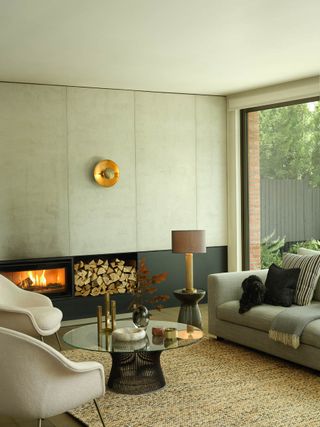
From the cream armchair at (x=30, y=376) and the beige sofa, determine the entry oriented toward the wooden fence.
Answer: the cream armchair

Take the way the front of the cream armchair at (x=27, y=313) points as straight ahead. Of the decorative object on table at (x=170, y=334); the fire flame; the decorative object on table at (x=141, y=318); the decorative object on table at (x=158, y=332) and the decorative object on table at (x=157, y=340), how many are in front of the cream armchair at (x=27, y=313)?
4

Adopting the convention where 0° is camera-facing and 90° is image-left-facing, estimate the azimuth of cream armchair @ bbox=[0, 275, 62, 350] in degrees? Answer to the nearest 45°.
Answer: approximately 315°

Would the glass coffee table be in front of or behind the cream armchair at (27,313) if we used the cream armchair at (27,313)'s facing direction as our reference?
in front

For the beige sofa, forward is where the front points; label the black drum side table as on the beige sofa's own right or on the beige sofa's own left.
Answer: on the beige sofa's own right

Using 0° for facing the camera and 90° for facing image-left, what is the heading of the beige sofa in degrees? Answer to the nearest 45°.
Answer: approximately 45°

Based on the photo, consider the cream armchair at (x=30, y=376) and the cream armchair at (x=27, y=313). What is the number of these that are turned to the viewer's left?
0

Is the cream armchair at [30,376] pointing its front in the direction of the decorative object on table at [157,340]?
yes

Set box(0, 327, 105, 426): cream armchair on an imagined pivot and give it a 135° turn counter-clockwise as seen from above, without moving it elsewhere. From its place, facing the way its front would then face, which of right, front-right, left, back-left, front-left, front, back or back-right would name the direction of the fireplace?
right

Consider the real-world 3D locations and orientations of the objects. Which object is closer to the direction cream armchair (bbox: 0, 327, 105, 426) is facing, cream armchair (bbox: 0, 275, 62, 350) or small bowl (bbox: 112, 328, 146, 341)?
the small bowl

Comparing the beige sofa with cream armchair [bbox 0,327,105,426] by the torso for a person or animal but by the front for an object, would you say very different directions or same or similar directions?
very different directions

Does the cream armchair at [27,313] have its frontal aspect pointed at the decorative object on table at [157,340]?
yes

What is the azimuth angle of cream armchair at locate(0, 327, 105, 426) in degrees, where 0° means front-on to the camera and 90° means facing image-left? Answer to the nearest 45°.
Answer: approximately 225°

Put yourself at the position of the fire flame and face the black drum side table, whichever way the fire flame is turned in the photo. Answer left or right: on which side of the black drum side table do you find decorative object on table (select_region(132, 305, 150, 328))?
right

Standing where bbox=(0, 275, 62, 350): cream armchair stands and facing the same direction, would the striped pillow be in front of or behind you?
in front

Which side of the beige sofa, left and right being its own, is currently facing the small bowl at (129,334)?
front

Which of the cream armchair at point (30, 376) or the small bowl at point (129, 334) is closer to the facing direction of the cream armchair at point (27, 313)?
the small bowl
